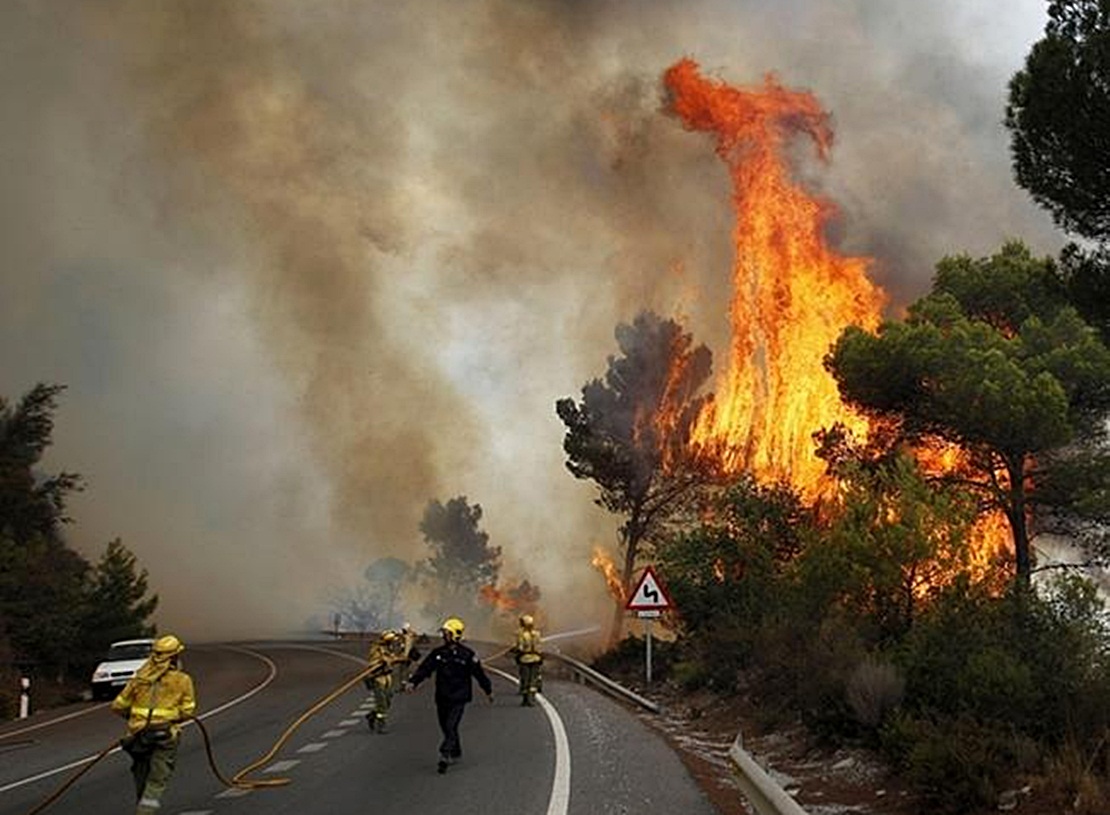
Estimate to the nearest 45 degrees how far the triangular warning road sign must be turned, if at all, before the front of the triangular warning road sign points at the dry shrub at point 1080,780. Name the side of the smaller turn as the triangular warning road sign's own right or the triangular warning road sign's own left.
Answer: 0° — it already faces it

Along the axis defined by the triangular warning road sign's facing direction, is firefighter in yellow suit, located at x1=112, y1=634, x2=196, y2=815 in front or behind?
in front

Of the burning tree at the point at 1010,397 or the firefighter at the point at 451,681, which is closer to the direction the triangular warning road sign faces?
the firefighter

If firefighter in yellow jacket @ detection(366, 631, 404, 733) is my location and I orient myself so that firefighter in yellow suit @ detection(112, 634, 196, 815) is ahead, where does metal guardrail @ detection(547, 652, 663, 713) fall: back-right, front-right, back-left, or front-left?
back-left

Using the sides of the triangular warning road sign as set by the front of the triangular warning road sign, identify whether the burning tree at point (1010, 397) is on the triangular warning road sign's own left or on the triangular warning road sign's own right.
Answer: on the triangular warning road sign's own left

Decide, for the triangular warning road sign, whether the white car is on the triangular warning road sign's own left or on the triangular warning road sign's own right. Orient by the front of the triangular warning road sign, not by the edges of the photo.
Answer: on the triangular warning road sign's own right

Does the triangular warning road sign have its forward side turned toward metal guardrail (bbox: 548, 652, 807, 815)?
yes

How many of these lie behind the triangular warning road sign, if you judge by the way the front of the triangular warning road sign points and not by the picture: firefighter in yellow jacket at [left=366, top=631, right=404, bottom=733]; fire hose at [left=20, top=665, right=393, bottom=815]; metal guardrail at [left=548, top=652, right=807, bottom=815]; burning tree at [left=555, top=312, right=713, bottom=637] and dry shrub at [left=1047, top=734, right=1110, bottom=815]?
1

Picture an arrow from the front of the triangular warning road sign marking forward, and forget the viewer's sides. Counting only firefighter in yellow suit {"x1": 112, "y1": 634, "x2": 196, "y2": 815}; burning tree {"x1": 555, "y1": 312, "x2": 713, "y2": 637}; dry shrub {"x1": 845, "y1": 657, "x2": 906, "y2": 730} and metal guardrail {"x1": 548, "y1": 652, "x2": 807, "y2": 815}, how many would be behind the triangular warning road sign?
1

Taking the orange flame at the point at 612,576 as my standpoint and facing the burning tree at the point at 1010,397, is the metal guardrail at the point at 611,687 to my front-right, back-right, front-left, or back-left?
front-right

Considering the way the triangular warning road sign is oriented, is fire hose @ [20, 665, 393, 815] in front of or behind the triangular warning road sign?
in front

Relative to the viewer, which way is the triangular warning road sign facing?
toward the camera
